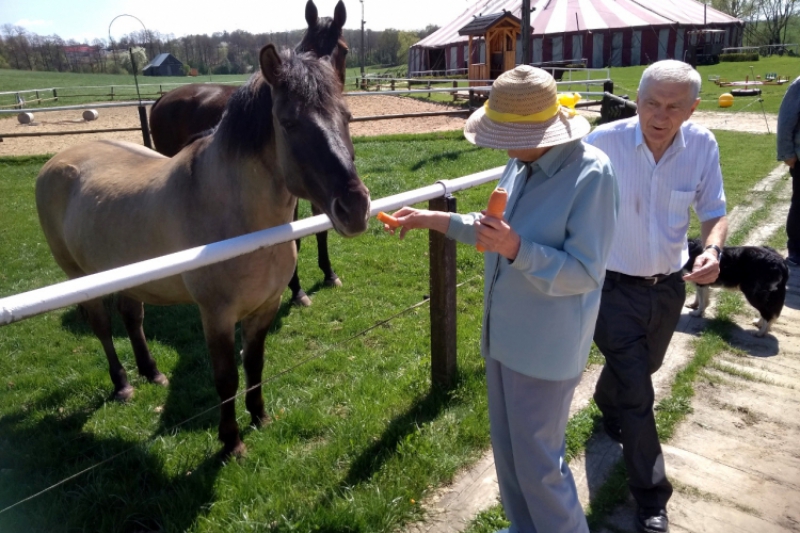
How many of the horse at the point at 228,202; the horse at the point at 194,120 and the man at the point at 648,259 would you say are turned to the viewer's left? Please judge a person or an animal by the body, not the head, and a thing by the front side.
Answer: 0

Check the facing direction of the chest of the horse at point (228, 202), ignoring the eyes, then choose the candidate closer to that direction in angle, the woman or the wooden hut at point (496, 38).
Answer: the woman

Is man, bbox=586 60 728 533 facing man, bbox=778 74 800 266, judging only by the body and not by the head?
no

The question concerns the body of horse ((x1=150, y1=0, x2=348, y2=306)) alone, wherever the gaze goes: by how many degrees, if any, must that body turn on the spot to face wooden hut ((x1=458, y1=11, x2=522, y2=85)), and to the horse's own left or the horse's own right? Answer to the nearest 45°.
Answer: approximately 90° to the horse's own left

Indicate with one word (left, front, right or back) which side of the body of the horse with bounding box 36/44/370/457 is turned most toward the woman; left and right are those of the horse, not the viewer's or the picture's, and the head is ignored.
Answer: front

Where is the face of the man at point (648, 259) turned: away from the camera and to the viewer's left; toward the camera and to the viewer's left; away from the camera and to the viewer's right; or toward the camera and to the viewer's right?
toward the camera and to the viewer's left

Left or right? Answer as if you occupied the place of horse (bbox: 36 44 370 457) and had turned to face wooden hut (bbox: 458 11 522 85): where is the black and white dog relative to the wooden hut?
right

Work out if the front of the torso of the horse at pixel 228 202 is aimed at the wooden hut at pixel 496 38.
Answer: no

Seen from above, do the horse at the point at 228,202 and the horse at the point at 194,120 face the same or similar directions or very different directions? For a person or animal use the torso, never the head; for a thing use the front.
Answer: same or similar directions

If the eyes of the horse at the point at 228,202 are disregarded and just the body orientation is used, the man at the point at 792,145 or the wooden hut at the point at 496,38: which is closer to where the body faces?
the man

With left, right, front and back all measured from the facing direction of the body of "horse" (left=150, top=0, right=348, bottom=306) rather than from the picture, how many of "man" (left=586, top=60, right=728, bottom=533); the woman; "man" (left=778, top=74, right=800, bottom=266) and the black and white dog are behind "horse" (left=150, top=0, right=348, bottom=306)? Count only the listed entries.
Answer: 0

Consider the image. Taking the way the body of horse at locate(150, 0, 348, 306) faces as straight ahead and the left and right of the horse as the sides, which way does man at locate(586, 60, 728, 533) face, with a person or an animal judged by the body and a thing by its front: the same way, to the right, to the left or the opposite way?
to the right

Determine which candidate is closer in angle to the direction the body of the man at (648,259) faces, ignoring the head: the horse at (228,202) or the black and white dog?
the horse

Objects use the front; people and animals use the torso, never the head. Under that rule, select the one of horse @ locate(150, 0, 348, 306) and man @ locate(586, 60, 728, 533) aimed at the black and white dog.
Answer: the horse

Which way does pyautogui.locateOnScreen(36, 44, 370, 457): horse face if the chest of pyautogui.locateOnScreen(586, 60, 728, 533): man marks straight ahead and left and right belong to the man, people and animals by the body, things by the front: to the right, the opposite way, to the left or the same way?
to the left

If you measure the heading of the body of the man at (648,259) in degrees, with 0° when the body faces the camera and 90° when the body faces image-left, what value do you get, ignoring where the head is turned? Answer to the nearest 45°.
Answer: approximately 0°

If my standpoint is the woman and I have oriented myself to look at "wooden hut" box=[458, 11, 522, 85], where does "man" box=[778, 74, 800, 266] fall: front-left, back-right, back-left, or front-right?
front-right
